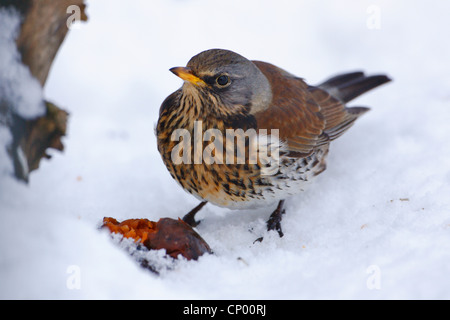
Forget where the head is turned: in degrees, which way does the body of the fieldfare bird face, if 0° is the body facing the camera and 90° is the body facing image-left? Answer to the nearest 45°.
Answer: approximately 45°
